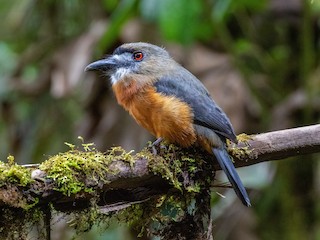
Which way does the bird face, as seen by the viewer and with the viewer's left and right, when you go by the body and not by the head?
facing to the left of the viewer
